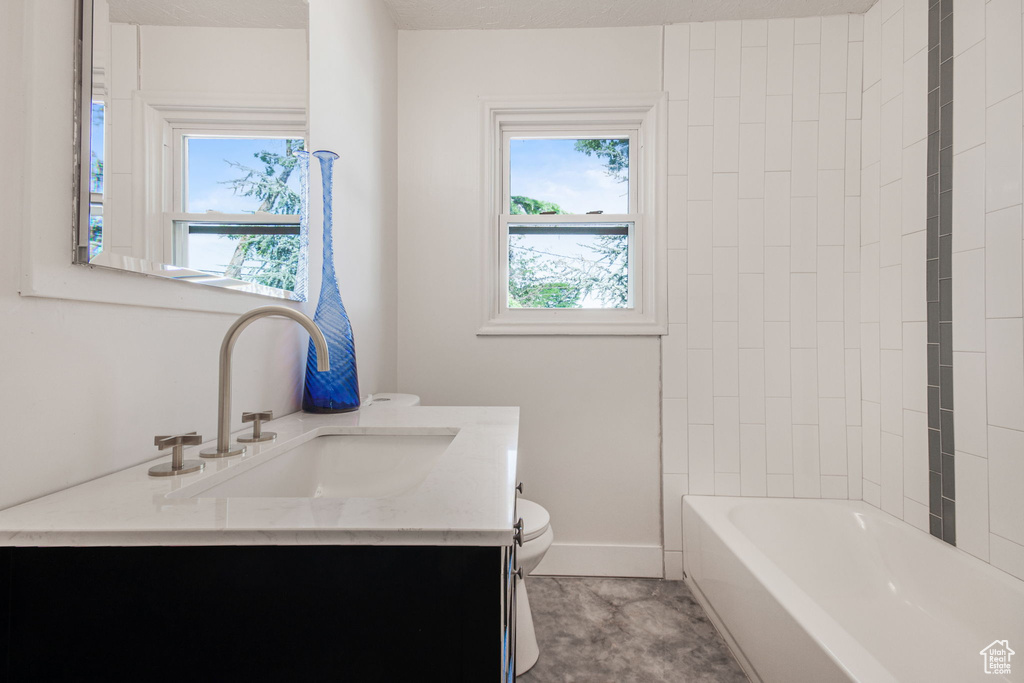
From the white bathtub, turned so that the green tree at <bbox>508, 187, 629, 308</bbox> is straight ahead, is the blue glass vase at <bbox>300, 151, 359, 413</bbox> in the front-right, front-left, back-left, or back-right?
front-left

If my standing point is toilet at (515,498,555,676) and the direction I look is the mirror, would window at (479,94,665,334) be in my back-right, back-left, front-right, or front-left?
back-right

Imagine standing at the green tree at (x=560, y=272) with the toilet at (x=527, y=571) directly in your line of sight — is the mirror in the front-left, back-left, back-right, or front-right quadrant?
front-right

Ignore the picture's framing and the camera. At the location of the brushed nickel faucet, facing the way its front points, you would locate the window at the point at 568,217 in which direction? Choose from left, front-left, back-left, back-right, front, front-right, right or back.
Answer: front-left

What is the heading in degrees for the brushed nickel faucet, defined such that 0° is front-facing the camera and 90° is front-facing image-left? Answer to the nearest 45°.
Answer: approximately 270°

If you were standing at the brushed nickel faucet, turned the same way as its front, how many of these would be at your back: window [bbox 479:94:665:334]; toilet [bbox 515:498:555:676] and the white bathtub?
0

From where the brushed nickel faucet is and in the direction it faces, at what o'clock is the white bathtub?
The white bathtub is roughly at 12 o'clock from the brushed nickel faucet.

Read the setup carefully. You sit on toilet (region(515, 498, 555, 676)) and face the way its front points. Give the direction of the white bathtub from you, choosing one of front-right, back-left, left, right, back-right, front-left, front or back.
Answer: front
